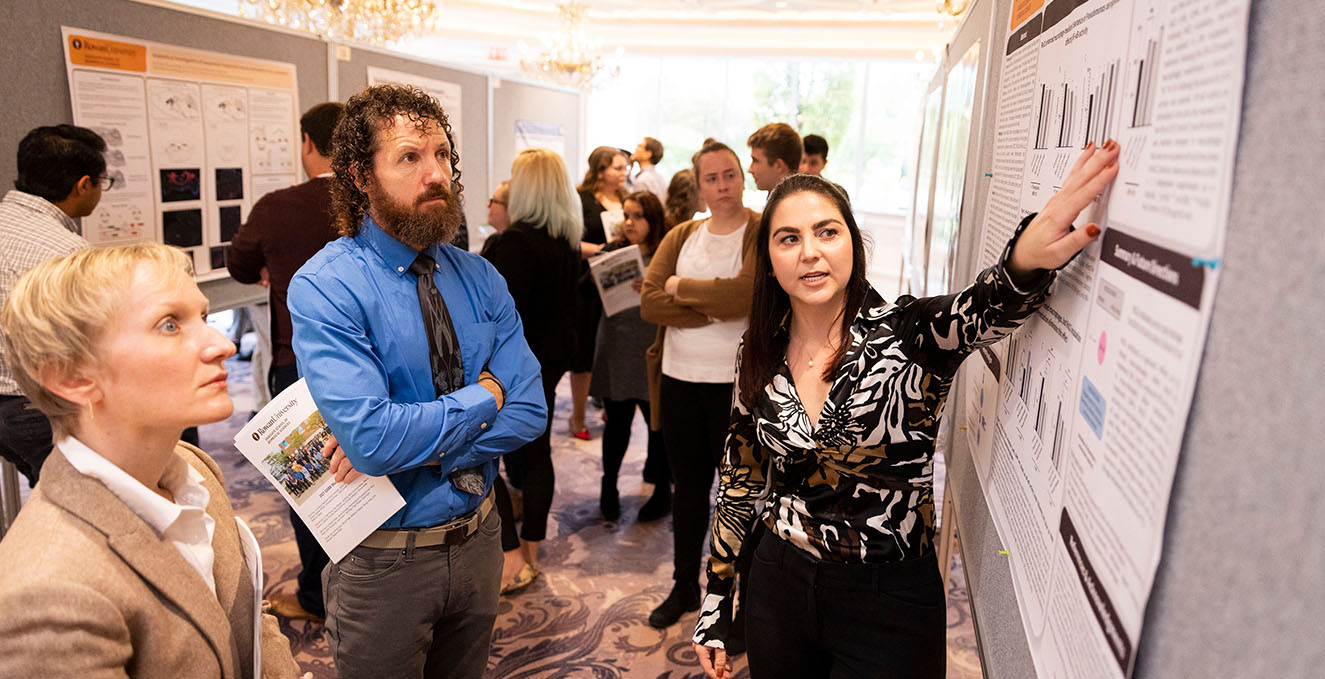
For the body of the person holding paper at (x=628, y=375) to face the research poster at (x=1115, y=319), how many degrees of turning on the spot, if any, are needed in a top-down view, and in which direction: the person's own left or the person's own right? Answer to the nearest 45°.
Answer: approximately 45° to the person's own left

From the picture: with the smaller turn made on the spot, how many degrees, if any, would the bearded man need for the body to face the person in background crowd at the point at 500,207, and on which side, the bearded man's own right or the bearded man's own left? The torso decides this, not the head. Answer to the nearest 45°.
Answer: approximately 135° to the bearded man's own left

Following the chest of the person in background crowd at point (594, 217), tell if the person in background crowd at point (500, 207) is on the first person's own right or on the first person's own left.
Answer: on the first person's own right

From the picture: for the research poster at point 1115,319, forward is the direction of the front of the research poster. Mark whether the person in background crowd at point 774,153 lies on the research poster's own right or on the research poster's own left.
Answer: on the research poster's own right

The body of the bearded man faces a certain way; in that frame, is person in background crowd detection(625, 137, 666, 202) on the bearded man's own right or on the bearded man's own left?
on the bearded man's own left

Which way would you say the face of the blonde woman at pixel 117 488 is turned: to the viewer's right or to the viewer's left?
to the viewer's right

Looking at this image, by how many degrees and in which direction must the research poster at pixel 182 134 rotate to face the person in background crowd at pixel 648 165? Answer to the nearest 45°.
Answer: approximately 90° to its left

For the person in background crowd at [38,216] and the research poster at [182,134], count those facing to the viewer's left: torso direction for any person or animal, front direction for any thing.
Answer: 0

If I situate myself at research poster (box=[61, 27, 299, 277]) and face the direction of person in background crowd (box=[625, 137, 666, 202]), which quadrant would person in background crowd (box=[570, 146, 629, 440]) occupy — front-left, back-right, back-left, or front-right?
front-right

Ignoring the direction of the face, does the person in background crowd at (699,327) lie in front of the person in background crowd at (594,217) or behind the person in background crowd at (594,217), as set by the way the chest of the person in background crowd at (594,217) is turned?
in front

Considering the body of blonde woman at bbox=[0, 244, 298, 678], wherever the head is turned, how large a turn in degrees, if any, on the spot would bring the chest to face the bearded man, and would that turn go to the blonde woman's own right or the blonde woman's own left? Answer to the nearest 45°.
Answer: approximately 90° to the blonde woman's own left

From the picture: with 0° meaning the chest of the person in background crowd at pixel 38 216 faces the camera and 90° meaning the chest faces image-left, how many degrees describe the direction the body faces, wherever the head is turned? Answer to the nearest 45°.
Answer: approximately 225°

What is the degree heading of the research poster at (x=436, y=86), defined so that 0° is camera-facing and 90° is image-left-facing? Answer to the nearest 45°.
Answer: approximately 315°

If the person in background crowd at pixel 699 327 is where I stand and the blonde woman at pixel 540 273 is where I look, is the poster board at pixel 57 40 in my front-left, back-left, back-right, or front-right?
front-left
